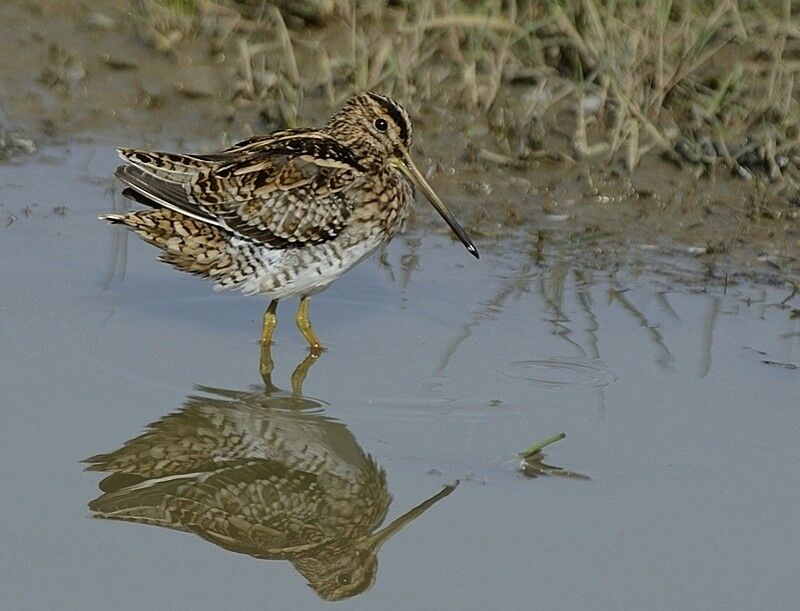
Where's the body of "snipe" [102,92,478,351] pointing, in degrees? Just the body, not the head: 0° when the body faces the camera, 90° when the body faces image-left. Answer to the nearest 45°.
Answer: approximately 270°
